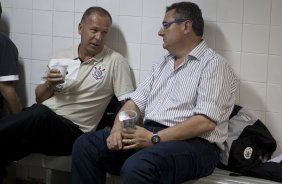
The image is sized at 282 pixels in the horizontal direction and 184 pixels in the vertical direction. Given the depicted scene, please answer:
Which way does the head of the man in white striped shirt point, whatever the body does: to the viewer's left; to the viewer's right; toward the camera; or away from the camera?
to the viewer's left

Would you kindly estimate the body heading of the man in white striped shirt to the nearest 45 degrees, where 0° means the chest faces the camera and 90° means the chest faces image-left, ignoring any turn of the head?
approximately 45°

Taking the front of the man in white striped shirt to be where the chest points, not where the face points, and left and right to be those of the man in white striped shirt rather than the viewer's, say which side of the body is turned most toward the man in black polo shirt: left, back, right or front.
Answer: right
